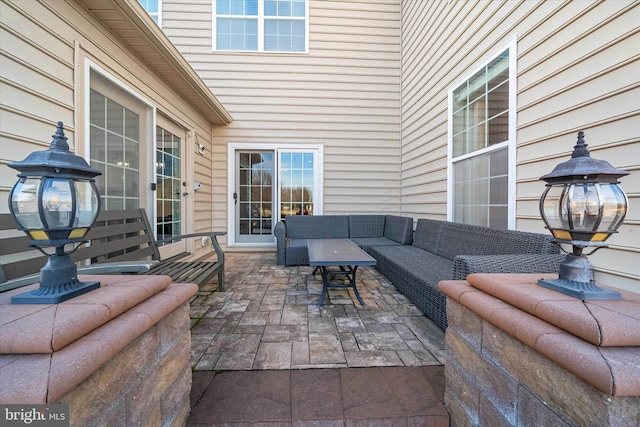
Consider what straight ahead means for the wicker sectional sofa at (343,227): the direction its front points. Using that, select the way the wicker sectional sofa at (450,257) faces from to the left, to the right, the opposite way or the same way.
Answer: to the right

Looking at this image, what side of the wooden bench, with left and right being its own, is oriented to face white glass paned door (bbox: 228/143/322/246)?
left

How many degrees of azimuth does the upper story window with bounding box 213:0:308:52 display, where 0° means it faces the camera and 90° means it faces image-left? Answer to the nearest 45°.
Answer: approximately 0°

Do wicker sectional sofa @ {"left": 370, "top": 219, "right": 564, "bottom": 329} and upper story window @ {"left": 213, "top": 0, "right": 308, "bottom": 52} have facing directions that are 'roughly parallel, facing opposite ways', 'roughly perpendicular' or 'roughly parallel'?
roughly perpendicular

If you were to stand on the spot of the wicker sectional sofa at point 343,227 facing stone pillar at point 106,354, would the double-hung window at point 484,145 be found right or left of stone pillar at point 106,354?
left

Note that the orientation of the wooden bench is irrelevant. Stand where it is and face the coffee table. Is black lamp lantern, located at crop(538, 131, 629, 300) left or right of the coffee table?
right

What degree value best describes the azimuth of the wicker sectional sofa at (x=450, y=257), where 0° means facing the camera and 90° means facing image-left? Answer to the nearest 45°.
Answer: approximately 45°

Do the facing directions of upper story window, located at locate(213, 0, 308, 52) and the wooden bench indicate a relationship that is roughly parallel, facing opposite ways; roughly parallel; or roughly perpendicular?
roughly perpendicular
